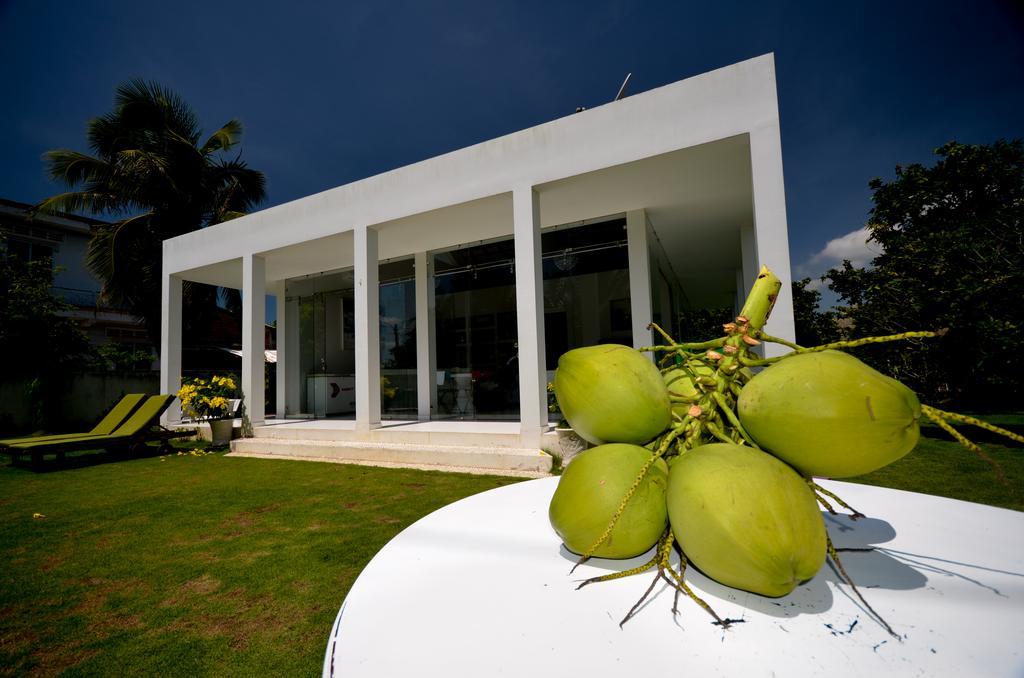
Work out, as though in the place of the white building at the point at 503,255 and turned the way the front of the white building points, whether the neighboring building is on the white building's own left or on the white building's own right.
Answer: on the white building's own right

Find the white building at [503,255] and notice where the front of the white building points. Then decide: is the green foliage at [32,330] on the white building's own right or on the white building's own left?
on the white building's own right

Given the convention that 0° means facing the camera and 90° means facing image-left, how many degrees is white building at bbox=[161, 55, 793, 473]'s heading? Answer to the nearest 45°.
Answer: approximately 45°

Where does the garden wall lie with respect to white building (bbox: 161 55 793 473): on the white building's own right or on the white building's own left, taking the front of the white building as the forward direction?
on the white building's own right

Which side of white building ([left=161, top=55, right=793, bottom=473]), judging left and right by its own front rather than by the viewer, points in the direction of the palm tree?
right
